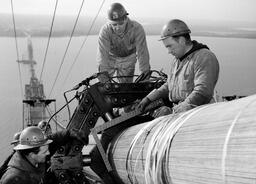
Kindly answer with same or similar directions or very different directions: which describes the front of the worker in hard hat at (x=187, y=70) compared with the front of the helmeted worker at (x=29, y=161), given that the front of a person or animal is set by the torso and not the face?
very different directions

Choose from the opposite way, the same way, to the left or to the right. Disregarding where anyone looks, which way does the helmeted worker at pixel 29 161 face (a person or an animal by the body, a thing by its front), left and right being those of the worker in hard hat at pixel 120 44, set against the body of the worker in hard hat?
to the left

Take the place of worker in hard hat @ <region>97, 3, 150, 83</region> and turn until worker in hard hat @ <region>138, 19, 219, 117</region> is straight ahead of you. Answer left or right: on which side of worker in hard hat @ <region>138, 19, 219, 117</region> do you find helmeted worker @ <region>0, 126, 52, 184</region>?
right

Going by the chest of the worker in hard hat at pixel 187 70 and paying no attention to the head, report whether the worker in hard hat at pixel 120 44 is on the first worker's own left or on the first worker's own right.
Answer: on the first worker's own right

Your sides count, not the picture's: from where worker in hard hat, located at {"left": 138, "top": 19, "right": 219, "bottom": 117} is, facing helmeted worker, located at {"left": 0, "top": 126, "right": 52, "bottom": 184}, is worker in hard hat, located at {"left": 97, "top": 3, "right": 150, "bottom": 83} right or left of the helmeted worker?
right

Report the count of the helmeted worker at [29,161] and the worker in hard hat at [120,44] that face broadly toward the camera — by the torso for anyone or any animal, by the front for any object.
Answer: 1

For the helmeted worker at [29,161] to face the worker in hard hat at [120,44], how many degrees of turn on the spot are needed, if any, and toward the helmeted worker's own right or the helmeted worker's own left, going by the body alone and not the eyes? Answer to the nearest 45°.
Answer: approximately 45° to the helmeted worker's own left

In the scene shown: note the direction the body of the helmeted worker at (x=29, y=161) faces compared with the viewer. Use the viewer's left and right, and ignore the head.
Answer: facing to the right of the viewer
